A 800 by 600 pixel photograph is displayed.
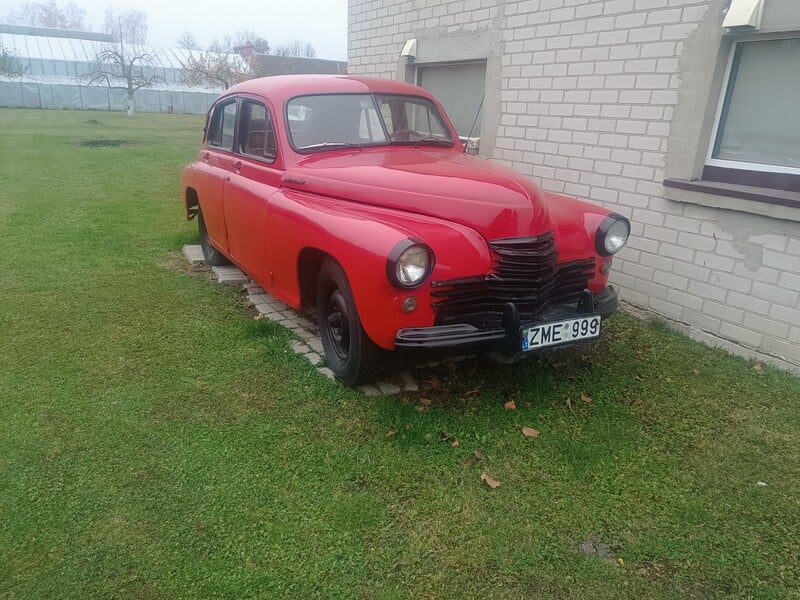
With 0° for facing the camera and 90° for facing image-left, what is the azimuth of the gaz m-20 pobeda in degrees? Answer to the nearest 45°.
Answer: approximately 315°

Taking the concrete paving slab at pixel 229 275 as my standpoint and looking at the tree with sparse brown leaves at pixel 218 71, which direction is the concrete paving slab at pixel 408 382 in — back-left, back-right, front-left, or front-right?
back-right

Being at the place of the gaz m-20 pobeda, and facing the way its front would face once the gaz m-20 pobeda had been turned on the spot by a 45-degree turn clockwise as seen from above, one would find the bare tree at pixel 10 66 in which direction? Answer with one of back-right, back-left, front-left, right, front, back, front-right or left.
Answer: back-right

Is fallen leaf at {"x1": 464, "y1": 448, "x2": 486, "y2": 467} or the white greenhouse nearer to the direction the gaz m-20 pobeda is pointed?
the fallen leaf

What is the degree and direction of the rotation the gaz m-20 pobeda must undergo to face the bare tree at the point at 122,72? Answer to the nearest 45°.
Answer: approximately 180°

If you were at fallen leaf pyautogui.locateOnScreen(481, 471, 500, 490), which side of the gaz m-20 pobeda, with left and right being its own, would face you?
front

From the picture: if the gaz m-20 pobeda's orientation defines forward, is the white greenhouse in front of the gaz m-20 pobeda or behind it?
behind
